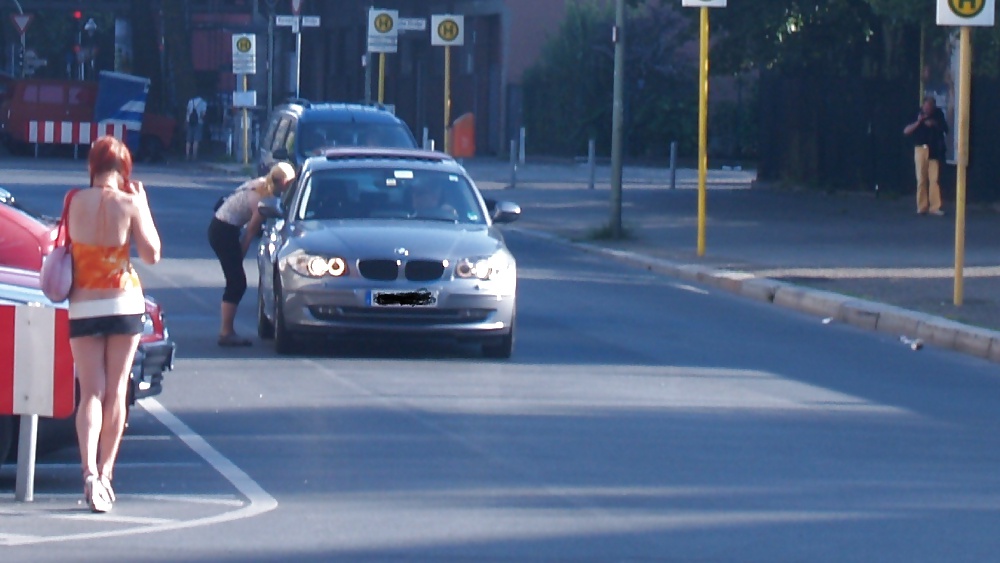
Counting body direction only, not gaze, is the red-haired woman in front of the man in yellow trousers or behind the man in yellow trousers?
in front

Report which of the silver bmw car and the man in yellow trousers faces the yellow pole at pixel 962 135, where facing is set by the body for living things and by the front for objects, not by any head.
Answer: the man in yellow trousers

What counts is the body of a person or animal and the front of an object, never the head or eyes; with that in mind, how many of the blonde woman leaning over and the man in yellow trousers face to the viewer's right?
1

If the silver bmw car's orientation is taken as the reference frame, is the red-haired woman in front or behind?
in front

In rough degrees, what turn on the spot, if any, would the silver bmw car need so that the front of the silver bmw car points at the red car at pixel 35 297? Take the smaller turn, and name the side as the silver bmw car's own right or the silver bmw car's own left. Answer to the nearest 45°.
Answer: approximately 45° to the silver bmw car's own right

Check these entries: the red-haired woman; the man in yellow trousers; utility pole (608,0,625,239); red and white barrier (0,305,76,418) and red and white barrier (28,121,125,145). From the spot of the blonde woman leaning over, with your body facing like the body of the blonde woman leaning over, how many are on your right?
2

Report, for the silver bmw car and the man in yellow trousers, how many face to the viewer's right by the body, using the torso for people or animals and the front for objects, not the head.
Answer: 0

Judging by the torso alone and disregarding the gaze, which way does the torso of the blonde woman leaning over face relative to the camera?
to the viewer's right

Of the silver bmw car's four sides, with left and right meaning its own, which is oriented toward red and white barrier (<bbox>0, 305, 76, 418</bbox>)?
front

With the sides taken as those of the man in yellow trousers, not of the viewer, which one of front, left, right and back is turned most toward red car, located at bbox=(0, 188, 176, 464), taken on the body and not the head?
front

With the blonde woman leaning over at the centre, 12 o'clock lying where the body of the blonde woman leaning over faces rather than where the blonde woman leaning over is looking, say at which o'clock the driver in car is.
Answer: The driver in car is roughly at 12 o'clock from the blonde woman leaning over.

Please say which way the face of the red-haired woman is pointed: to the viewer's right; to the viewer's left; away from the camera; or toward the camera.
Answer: away from the camera

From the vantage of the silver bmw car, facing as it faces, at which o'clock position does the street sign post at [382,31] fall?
The street sign post is roughly at 6 o'clock from the silver bmw car.

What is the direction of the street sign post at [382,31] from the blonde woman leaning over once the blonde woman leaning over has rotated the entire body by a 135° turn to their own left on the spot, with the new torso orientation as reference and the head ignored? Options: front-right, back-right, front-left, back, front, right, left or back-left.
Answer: front-right
